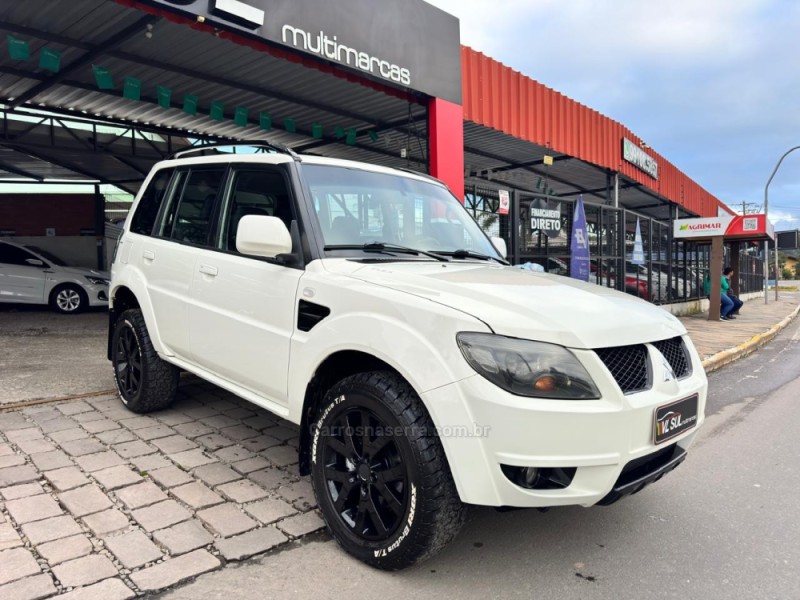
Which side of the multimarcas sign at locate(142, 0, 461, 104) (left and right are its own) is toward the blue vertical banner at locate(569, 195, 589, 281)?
left

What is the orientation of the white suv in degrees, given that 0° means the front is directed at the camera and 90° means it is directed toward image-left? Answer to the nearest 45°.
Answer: approximately 315°

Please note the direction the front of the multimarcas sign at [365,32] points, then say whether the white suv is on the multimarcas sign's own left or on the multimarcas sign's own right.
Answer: on the multimarcas sign's own right

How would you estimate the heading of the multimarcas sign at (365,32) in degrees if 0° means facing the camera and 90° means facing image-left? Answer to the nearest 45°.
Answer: approximately 315°

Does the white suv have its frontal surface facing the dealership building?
no

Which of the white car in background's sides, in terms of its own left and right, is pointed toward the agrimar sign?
front

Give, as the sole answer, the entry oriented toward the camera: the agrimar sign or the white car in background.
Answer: the agrimar sign

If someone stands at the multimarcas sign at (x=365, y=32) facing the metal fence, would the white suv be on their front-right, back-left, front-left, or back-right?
back-right

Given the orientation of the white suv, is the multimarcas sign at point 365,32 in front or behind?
behind

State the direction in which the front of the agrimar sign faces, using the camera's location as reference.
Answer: facing the viewer

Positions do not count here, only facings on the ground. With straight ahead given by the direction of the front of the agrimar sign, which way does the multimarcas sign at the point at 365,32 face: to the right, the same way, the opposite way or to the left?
to the left

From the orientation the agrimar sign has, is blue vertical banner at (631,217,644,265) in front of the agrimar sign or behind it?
in front

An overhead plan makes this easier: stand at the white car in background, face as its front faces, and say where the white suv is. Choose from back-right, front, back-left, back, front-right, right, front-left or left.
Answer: right

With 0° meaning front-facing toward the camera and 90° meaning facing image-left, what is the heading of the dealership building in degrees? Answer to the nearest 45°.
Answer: approximately 315°

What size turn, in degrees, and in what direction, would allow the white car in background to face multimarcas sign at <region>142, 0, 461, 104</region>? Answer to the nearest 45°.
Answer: approximately 45° to its right

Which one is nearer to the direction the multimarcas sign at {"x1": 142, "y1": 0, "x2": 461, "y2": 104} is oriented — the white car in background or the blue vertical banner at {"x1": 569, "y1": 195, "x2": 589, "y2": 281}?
the blue vertical banner

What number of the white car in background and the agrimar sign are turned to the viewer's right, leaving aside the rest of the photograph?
1

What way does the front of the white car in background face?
to the viewer's right

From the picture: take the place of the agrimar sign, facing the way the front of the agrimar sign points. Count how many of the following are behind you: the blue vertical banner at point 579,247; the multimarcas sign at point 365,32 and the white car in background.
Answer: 0

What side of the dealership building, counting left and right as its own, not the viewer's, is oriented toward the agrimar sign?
left

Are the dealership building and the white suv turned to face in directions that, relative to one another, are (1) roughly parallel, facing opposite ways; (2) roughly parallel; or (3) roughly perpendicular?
roughly parallel
